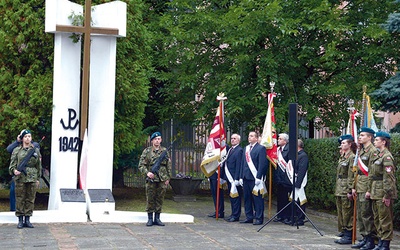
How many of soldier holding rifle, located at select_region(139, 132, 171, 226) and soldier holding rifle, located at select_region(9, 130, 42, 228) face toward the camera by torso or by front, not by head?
2

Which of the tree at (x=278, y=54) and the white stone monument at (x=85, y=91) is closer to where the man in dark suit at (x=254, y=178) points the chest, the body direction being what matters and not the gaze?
the white stone monument

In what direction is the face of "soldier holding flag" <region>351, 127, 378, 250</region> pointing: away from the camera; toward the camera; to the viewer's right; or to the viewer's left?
to the viewer's left

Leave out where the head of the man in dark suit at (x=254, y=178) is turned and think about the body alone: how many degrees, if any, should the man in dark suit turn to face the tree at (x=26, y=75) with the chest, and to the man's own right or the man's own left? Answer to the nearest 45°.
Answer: approximately 45° to the man's own right

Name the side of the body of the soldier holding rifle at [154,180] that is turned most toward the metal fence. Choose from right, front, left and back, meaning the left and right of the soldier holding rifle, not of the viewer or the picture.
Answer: back

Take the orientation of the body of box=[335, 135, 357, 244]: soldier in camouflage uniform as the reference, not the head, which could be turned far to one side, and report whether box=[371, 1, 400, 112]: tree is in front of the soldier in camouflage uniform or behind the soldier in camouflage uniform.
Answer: behind

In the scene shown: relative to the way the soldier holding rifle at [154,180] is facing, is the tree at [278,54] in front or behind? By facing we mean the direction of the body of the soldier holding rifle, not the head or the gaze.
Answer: behind

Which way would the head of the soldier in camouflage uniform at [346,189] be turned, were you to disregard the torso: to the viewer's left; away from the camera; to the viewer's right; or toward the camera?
to the viewer's left

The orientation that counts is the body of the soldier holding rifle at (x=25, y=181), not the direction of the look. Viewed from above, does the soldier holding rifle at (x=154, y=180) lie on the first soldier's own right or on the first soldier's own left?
on the first soldier's own left
